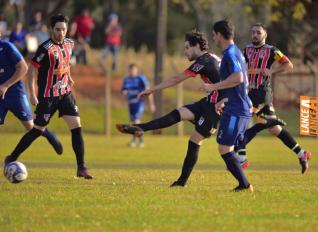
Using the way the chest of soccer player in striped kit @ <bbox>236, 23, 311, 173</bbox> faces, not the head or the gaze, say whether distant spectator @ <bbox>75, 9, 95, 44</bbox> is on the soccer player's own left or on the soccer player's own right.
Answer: on the soccer player's own right

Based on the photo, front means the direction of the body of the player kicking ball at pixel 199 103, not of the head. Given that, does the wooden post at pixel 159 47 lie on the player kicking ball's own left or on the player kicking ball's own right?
on the player kicking ball's own right

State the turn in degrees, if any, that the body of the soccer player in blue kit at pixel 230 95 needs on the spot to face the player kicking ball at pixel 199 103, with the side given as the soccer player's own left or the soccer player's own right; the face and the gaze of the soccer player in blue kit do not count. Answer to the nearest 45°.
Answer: approximately 45° to the soccer player's own right

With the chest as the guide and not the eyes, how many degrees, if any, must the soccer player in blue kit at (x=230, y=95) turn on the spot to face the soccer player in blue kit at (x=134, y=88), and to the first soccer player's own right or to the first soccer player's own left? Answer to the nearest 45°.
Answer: approximately 90° to the first soccer player's own right

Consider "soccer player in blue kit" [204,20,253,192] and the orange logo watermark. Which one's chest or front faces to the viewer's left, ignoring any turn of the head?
the soccer player in blue kit

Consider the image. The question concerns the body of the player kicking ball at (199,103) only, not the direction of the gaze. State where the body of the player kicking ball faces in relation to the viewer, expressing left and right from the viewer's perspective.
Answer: facing to the left of the viewer

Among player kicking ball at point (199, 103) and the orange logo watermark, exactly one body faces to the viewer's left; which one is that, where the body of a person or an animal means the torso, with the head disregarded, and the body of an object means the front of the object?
the player kicking ball

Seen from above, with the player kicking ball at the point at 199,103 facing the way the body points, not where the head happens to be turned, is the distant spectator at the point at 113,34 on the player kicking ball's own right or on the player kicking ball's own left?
on the player kicking ball's own right

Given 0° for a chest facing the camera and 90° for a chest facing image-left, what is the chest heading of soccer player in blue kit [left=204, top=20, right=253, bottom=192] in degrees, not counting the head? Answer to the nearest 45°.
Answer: approximately 90°

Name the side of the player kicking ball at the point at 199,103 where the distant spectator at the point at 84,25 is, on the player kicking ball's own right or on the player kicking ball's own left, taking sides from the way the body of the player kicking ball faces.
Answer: on the player kicking ball's own right

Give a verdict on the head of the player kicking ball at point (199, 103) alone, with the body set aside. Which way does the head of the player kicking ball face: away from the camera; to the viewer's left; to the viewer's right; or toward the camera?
to the viewer's left
